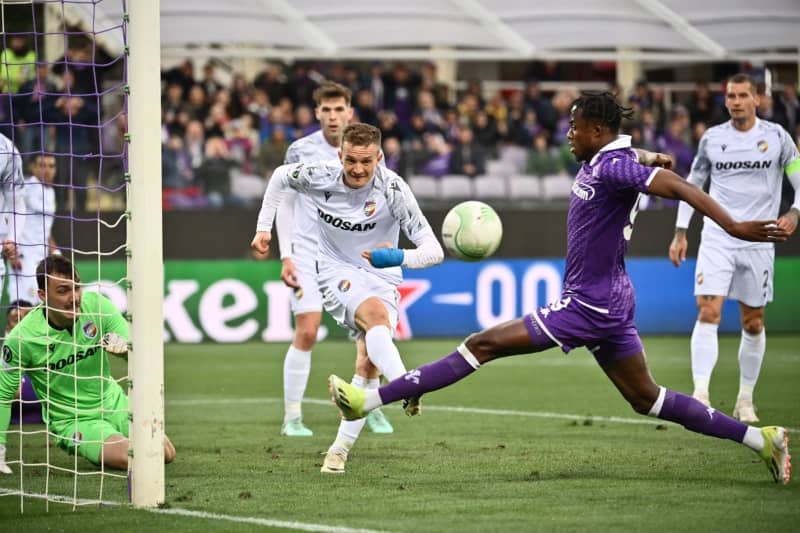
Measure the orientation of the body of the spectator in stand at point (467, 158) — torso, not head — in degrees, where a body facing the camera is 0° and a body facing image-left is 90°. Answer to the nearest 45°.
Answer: approximately 0°

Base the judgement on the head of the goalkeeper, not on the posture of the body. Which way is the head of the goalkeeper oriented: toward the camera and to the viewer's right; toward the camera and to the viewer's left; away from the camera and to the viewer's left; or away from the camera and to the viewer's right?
toward the camera and to the viewer's right

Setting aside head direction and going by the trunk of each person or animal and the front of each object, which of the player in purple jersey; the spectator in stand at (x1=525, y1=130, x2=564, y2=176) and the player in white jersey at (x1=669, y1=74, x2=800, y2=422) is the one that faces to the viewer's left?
the player in purple jersey

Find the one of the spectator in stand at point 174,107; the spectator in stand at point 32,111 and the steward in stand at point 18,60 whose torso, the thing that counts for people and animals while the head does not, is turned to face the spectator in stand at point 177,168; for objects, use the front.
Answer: the spectator in stand at point 174,107

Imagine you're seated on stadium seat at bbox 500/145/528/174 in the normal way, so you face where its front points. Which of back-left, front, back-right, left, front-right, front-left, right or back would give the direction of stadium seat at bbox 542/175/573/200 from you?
front-left

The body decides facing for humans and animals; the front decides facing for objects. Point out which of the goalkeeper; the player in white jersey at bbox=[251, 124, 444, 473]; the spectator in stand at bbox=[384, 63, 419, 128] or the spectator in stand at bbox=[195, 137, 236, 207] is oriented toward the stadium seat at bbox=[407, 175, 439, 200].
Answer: the spectator in stand at bbox=[384, 63, 419, 128]

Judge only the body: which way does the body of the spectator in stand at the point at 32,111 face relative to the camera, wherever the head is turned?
toward the camera

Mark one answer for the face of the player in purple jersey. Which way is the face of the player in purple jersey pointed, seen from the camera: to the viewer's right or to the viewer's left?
to the viewer's left

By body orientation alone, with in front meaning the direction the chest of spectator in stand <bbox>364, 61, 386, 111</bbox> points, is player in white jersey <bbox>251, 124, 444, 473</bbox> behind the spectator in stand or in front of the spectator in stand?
in front

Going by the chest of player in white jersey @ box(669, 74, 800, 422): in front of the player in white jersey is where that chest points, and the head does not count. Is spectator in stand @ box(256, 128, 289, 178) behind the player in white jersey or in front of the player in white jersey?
behind

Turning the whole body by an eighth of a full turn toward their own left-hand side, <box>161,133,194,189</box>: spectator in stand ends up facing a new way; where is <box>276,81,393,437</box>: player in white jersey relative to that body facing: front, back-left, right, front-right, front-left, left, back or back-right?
front-right

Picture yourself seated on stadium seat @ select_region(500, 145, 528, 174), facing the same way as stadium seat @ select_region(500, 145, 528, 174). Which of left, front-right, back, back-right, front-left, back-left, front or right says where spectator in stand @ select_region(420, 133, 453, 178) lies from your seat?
front-right

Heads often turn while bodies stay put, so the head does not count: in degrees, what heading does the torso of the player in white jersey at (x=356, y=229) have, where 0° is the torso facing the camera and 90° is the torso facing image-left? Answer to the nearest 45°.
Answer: approximately 0°

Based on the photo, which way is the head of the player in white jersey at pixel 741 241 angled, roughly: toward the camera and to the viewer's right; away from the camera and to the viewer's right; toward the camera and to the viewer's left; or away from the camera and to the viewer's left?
toward the camera and to the viewer's left

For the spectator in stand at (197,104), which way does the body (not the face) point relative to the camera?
toward the camera

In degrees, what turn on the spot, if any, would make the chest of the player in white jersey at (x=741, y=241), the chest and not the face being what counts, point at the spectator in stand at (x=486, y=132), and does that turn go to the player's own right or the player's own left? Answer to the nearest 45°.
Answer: approximately 180°
